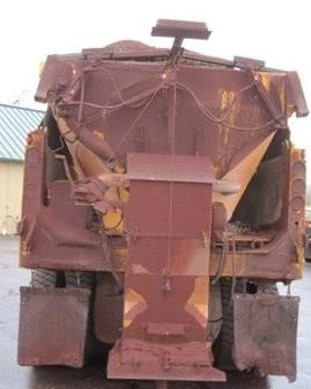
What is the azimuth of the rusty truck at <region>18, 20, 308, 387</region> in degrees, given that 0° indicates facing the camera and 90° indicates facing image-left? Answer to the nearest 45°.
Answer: approximately 180°
